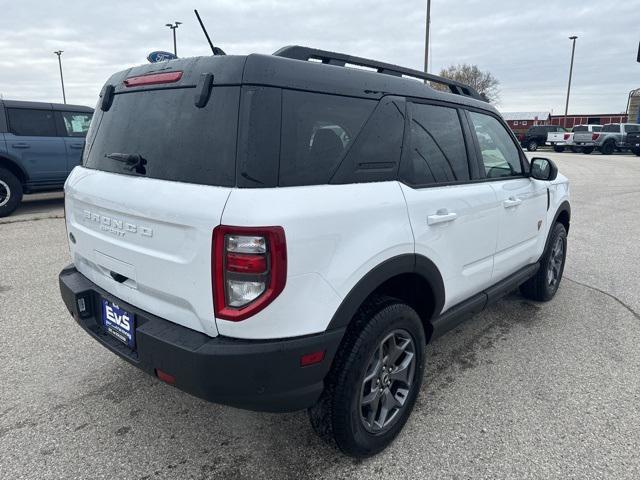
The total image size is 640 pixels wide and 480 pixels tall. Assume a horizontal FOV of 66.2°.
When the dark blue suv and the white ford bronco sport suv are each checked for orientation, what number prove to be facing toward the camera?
0

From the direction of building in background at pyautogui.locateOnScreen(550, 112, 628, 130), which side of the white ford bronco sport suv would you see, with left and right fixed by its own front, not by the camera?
front

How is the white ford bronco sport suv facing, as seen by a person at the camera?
facing away from the viewer and to the right of the viewer

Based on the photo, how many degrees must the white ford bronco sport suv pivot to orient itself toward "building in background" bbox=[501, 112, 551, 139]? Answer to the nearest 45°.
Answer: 0° — it already faces it

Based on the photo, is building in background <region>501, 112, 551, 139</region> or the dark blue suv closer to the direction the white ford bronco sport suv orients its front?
the building in background
